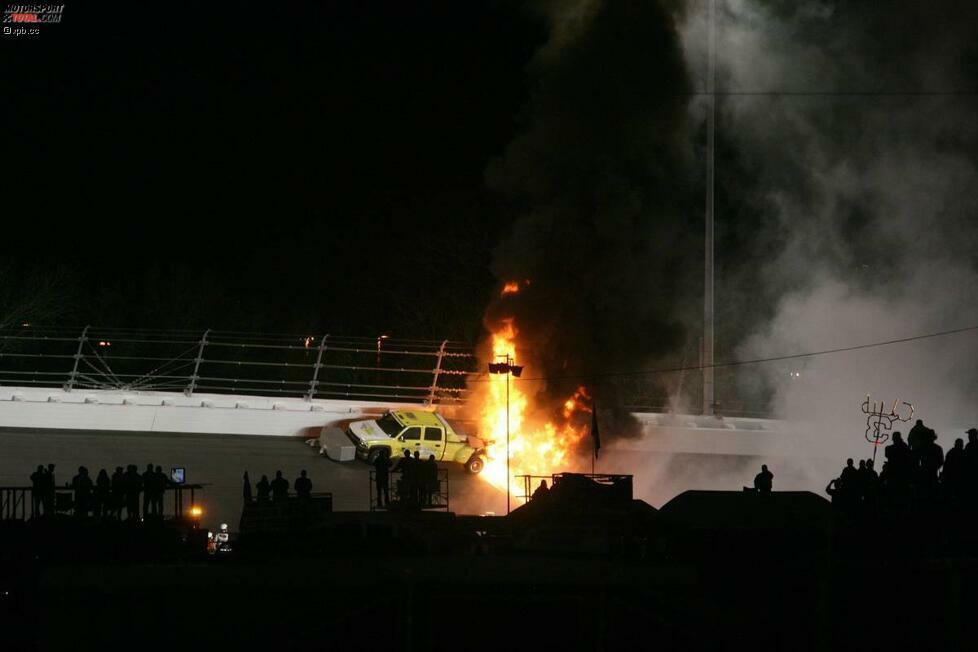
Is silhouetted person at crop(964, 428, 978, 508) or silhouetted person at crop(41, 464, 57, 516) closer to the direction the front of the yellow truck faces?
the silhouetted person at crop(41, 464, 57, 516)

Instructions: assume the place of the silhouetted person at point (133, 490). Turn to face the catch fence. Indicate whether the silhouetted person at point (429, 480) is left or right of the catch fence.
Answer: right

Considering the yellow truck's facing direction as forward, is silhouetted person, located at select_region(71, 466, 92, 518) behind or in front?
in front

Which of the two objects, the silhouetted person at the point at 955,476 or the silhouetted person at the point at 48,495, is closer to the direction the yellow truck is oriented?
the silhouetted person at the point at 48,495

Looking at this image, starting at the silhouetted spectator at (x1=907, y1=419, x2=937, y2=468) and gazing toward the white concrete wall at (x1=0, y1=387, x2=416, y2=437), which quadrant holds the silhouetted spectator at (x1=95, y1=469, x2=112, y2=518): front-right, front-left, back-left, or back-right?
front-left

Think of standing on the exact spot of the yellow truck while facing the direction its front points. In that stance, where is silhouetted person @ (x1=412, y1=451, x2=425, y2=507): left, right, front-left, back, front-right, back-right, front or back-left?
front-left

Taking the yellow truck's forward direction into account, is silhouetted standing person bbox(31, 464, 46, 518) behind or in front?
in front

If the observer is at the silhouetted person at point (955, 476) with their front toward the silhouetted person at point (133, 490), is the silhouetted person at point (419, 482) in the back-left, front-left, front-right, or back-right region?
front-right

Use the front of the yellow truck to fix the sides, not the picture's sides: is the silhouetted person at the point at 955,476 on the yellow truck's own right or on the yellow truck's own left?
on the yellow truck's own left
